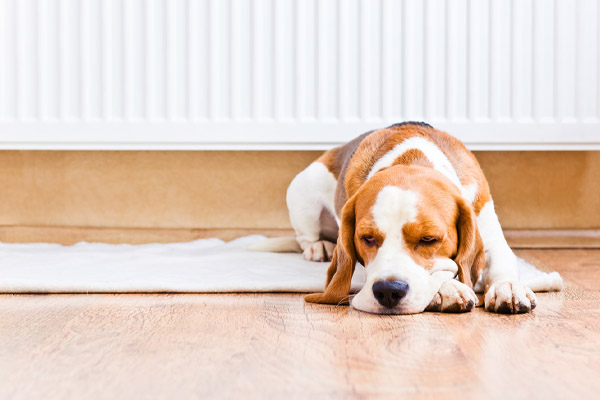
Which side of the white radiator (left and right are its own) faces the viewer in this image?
front

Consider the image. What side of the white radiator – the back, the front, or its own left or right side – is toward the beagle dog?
front
